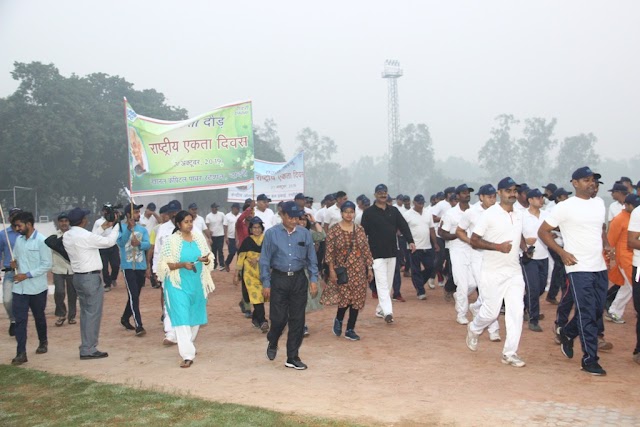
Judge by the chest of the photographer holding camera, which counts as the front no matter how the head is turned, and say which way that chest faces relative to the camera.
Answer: to the viewer's right

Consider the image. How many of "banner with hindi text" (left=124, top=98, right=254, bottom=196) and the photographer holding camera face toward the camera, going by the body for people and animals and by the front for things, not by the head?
1

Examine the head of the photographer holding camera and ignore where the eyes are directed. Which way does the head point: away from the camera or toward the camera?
away from the camera

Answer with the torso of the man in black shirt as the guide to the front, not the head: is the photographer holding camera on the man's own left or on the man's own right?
on the man's own right

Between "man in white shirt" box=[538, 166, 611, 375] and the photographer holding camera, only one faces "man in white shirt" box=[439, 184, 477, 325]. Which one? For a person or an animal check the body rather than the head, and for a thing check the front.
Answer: the photographer holding camera

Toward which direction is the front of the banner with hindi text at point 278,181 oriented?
toward the camera

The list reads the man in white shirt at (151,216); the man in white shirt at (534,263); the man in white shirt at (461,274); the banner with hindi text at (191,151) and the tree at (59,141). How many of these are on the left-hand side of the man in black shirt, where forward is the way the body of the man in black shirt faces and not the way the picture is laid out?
2

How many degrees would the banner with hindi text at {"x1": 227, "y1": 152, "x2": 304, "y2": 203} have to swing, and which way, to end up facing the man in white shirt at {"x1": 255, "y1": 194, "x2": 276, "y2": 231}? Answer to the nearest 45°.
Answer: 0° — it already faces them

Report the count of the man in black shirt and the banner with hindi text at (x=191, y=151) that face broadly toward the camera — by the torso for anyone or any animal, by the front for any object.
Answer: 2
